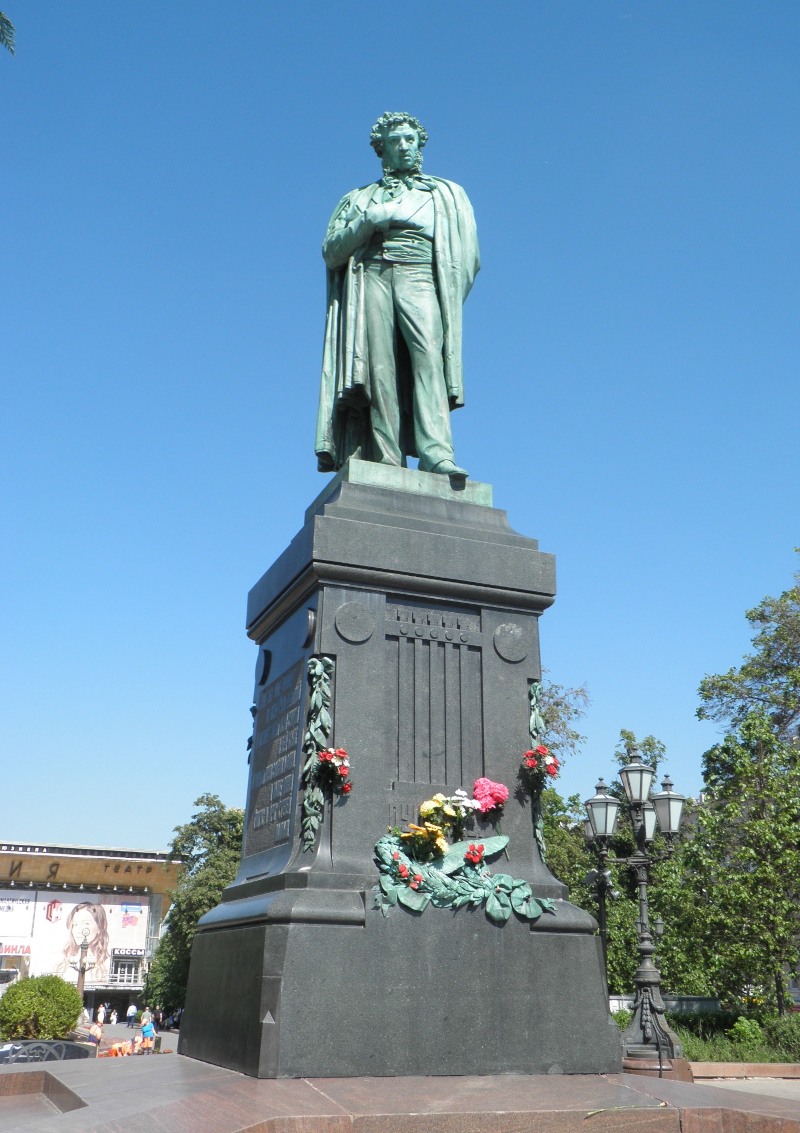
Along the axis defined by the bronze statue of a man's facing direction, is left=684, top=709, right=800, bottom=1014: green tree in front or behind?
behind

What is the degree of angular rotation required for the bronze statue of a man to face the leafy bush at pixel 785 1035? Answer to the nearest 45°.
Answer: approximately 135° to its left

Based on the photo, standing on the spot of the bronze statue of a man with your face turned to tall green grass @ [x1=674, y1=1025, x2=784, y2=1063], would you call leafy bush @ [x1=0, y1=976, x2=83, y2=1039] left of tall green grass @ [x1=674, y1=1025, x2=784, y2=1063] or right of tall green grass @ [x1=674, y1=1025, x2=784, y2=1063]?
left

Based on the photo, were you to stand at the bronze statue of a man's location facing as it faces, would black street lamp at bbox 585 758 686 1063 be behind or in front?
behind

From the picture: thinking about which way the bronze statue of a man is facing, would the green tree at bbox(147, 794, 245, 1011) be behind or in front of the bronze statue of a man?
behind

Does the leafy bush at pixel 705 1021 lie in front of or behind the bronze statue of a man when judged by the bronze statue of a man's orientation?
behind

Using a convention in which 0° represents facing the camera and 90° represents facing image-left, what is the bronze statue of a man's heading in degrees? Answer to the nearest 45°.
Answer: approximately 0°

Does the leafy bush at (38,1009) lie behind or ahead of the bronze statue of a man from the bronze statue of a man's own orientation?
behind

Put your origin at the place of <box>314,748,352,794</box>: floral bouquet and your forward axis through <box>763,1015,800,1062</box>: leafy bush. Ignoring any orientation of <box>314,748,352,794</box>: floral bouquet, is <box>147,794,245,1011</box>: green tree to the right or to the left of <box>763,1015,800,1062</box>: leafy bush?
left

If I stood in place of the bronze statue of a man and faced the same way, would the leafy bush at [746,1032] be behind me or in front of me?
behind
